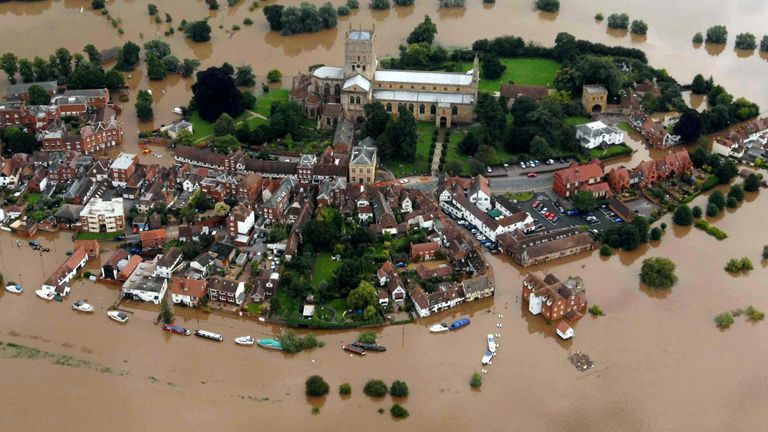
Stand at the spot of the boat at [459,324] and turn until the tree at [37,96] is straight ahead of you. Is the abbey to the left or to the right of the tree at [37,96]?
right

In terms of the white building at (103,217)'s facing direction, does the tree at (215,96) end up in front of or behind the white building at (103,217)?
behind

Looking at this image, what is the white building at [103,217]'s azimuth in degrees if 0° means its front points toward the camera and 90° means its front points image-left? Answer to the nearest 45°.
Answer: approximately 0°

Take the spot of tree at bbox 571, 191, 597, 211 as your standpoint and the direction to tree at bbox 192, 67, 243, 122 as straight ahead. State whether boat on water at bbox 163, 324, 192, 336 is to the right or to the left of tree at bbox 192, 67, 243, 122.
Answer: left

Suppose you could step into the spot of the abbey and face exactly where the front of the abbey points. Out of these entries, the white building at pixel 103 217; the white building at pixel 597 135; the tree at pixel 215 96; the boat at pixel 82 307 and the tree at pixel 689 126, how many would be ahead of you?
2

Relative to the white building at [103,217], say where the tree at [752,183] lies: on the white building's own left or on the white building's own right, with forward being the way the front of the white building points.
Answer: on the white building's own left

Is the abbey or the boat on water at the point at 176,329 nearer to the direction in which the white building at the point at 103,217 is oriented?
the boat on water

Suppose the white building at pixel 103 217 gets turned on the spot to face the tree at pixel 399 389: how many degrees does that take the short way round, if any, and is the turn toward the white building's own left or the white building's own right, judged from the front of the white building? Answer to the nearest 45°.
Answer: approximately 45° to the white building's own left

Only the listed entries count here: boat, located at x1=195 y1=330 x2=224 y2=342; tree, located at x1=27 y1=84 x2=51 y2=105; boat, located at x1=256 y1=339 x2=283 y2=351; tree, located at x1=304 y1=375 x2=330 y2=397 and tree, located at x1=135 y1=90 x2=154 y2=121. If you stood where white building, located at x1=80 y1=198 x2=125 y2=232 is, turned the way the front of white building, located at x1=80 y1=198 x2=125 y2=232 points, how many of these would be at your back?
2

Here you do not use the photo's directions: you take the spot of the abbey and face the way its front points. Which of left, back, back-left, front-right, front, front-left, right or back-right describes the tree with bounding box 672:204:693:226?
front-left

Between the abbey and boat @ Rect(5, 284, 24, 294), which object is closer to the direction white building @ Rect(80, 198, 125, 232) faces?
the boat

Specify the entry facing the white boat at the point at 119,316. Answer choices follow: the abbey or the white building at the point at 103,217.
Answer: the white building
